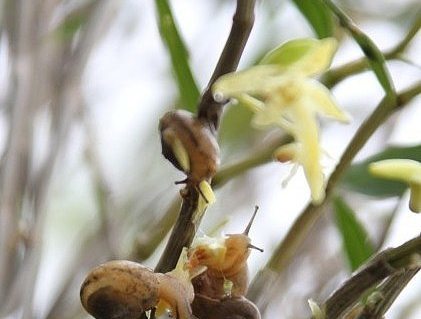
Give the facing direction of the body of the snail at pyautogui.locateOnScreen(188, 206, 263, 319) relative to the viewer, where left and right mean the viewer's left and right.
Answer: facing to the right of the viewer

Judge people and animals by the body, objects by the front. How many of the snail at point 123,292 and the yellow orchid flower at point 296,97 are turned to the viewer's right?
1

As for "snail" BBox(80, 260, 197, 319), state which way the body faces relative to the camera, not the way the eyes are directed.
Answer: to the viewer's right

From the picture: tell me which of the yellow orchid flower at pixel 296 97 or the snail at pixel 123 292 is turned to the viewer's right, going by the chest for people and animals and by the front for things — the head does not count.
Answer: the snail
